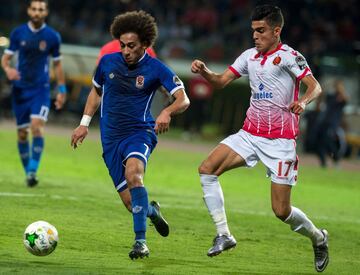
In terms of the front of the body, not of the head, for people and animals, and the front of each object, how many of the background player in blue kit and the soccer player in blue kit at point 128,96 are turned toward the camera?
2

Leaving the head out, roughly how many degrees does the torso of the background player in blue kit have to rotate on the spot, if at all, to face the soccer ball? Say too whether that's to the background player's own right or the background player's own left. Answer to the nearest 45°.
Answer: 0° — they already face it

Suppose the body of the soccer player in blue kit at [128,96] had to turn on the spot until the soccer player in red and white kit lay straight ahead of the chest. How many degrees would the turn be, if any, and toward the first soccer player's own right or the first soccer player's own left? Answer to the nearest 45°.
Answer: approximately 90° to the first soccer player's own left

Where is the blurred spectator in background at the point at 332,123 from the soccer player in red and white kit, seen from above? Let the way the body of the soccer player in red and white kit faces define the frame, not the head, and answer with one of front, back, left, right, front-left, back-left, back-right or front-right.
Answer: back-right

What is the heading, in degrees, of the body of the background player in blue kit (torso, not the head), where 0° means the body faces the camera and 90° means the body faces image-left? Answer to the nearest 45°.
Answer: approximately 0°

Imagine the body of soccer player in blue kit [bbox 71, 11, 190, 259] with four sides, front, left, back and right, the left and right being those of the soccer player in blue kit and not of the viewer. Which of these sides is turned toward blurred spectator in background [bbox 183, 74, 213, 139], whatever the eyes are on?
back

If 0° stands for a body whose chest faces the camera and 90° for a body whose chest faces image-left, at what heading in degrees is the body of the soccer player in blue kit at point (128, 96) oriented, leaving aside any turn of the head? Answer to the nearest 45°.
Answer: approximately 0°

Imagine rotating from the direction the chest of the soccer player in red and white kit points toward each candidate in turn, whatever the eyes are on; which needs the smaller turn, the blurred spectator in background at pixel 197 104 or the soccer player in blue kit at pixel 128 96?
the soccer player in blue kit

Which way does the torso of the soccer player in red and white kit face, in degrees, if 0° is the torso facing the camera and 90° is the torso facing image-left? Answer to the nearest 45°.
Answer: approximately 45°

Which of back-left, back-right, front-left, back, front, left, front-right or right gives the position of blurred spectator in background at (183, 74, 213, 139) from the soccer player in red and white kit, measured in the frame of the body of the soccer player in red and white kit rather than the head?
back-right
